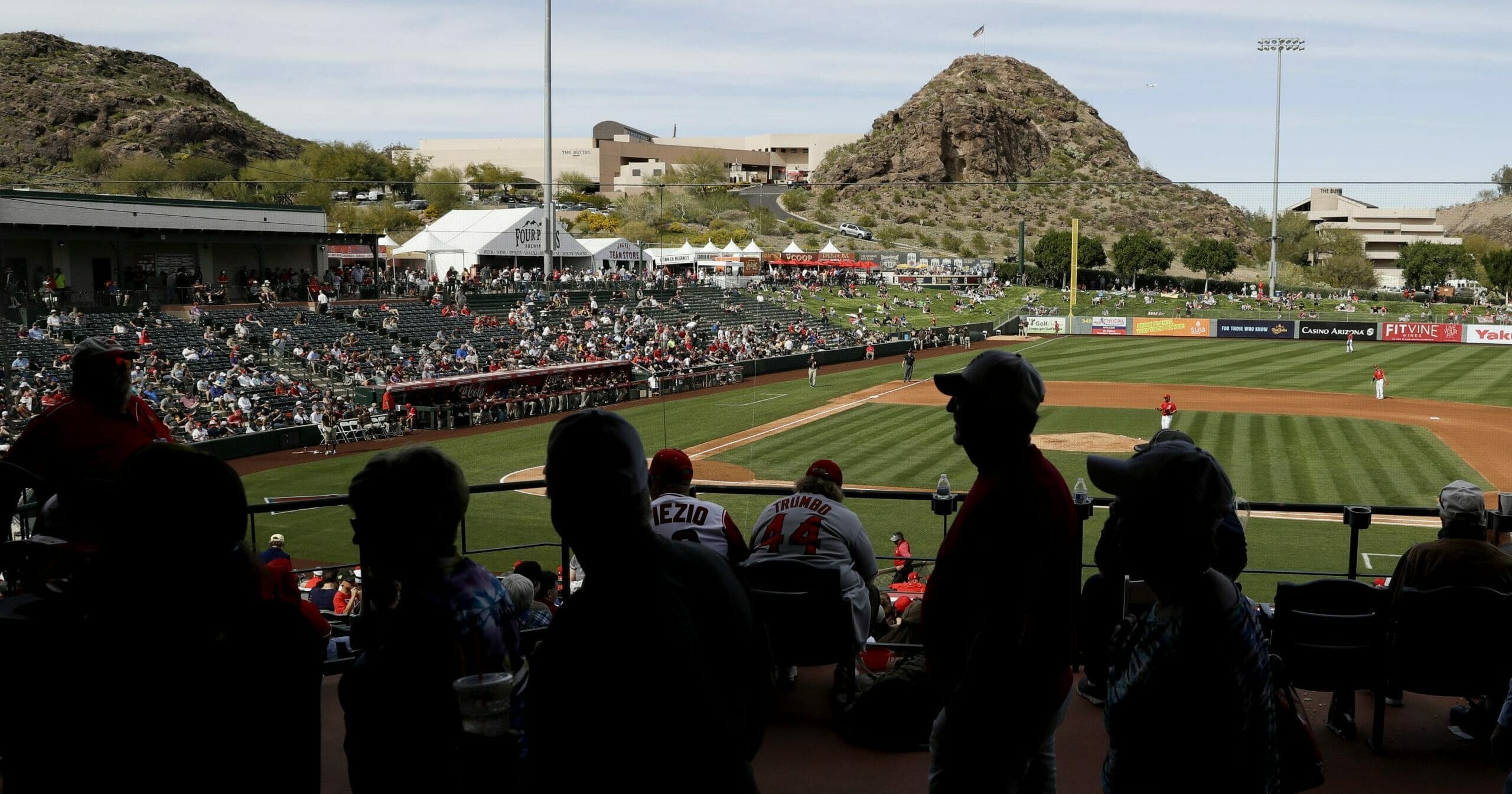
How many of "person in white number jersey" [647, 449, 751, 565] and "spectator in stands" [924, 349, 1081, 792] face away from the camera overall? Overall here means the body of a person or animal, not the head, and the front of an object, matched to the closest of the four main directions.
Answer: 1

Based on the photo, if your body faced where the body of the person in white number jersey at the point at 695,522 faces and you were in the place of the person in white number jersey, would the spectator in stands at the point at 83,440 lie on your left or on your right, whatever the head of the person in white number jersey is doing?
on your left

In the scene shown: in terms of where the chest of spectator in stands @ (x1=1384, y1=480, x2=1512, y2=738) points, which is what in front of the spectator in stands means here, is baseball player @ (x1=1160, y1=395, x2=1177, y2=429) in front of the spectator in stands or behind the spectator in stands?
in front

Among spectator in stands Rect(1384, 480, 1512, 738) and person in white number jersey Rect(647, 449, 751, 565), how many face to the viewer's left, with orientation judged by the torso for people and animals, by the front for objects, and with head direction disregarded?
0

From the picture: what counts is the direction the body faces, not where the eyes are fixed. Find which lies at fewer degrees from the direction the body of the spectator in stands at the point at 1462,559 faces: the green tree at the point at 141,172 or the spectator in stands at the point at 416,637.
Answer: the green tree

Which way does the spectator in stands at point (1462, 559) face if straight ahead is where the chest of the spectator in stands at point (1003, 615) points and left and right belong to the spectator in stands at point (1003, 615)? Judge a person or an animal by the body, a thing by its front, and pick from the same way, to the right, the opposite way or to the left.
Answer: to the right

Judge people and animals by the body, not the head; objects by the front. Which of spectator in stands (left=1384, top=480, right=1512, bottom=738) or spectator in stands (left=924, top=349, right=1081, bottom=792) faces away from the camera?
spectator in stands (left=1384, top=480, right=1512, bottom=738)

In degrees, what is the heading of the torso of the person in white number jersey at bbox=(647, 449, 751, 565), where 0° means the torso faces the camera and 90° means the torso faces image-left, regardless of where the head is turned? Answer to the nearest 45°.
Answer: approximately 180°

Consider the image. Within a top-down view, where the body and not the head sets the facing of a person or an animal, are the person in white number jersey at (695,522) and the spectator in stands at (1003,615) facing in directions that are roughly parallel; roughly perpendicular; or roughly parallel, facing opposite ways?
roughly perpendicular

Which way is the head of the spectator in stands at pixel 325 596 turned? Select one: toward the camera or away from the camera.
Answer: away from the camera

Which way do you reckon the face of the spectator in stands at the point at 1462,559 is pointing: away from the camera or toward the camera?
away from the camera

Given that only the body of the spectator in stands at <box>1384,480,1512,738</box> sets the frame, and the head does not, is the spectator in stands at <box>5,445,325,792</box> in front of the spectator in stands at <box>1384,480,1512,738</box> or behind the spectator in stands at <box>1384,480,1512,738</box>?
behind

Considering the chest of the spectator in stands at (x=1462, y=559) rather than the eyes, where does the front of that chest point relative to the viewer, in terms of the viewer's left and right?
facing away from the viewer
